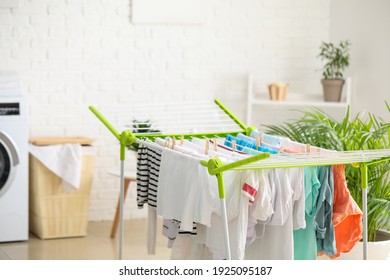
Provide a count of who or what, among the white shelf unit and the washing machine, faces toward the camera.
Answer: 2

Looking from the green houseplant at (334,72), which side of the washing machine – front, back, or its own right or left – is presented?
left

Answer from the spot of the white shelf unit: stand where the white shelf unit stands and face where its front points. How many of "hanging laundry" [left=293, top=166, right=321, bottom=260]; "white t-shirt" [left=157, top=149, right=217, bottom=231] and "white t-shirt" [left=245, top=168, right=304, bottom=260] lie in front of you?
3

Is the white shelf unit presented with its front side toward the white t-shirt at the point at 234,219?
yes
